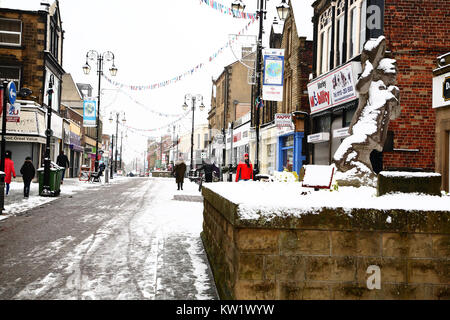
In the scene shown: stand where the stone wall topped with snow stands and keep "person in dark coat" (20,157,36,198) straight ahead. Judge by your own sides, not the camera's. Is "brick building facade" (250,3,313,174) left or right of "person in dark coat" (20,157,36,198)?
right

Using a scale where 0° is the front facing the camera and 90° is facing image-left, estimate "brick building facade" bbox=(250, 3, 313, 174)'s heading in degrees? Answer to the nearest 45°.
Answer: approximately 45°

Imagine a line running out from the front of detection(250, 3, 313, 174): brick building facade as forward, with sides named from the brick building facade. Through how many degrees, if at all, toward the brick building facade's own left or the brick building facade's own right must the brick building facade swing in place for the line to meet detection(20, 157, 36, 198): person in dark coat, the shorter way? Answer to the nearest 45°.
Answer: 0° — it already faces them

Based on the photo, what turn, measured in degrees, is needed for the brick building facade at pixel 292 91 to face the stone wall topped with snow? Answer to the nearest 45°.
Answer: approximately 45° to its left

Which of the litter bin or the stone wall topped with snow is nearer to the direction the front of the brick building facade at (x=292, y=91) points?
the litter bin

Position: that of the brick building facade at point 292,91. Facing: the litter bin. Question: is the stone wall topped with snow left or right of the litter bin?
left

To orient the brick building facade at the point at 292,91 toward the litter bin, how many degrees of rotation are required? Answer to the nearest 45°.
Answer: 0° — it already faces it

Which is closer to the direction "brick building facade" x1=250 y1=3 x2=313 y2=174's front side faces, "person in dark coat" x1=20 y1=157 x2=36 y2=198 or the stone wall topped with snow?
the person in dark coat
